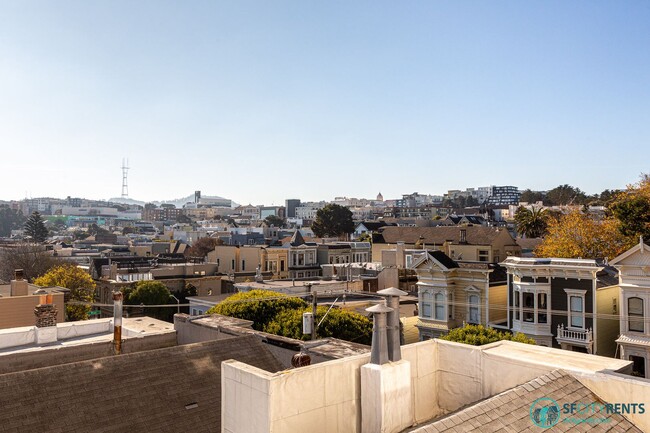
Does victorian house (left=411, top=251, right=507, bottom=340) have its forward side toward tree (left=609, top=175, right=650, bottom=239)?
no

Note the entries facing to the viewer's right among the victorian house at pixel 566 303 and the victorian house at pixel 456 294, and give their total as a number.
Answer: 0

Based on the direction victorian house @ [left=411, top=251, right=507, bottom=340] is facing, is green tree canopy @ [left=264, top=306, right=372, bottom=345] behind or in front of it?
in front

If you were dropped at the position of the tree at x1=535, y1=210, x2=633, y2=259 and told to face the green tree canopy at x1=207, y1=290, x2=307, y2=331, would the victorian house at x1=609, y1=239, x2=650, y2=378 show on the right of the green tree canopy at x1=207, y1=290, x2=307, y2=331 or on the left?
left

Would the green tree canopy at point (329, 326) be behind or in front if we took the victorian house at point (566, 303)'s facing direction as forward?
in front

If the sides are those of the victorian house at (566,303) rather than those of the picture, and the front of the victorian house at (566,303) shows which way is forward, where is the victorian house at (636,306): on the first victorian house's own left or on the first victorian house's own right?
on the first victorian house's own left

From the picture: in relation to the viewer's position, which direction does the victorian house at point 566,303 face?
facing the viewer and to the left of the viewer

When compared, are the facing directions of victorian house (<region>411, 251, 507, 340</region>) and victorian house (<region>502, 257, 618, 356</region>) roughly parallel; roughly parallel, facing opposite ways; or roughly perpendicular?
roughly parallel

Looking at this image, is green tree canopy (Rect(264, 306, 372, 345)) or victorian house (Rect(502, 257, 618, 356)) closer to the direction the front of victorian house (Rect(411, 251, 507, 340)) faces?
the green tree canopy

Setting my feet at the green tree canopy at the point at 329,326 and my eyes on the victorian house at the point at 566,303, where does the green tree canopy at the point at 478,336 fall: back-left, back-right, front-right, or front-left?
front-right
